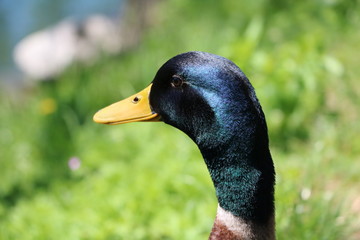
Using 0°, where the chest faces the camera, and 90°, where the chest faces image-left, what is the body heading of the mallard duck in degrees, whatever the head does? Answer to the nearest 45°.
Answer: approximately 90°
